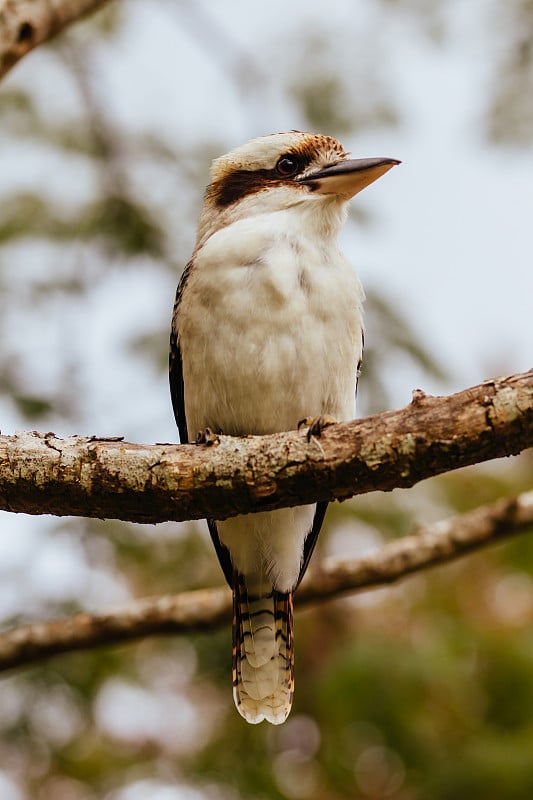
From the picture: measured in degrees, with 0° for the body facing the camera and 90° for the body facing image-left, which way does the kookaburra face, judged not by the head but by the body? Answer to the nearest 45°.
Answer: approximately 0°
